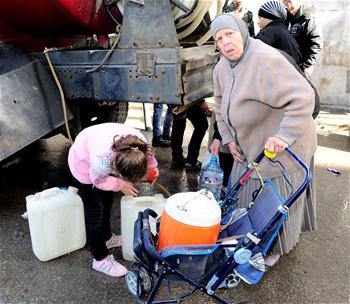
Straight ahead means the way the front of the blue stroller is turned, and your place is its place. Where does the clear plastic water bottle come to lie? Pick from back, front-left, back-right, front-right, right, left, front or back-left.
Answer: back-right

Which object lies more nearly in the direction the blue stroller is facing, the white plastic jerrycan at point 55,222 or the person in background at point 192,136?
the white plastic jerrycan

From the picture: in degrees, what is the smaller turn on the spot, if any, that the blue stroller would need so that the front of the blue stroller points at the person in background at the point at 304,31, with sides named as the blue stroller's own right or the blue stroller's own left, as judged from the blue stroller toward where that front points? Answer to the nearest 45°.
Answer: approximately 135° to the blue stroller's own right

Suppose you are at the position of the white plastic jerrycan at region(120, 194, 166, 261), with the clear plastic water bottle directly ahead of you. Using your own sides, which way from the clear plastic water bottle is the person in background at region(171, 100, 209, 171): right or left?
left

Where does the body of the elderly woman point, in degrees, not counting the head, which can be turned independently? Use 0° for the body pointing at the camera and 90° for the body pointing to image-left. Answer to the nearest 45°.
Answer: approximately 45°

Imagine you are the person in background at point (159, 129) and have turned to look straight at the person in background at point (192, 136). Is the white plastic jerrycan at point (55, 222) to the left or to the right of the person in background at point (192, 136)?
right

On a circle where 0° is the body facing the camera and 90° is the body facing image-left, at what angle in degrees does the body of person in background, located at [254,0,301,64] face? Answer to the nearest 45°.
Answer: approximately 90°
